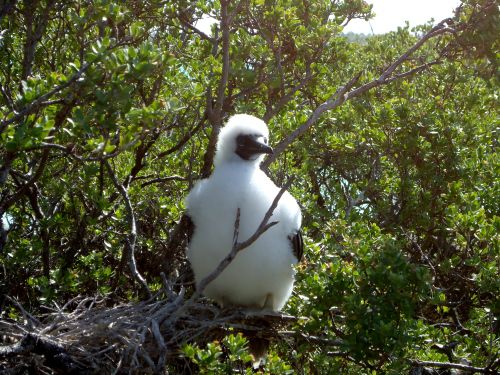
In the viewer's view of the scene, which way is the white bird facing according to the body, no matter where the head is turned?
toward the camera

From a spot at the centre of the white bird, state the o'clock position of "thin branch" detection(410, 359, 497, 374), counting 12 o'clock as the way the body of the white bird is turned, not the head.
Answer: The thin branch is roughly at 10 o'clock from the white bird.

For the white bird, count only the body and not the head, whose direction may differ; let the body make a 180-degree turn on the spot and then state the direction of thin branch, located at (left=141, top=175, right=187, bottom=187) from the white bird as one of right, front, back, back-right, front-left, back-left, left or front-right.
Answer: front-left
